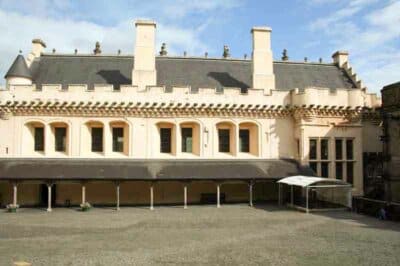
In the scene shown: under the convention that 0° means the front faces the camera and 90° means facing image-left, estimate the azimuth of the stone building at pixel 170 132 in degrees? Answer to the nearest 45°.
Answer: approximately 0°

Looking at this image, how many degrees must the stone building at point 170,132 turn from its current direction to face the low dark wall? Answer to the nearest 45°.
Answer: approximately 45° to its left

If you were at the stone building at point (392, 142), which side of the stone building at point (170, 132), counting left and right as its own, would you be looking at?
left
